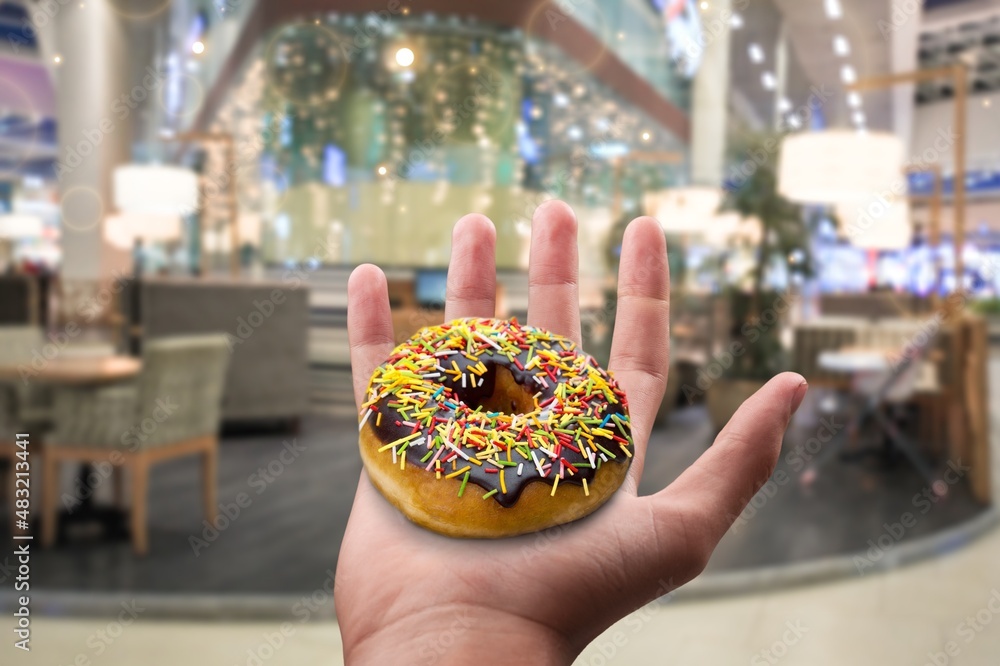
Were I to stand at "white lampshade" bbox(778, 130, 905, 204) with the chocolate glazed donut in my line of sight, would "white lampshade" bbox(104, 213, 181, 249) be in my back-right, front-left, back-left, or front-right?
front-right

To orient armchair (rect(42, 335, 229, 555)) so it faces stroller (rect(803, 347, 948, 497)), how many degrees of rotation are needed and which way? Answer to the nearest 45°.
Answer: approximately 135° to its right

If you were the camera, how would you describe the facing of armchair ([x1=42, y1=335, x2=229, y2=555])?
facing away from the viewer and to the left of the viewer
